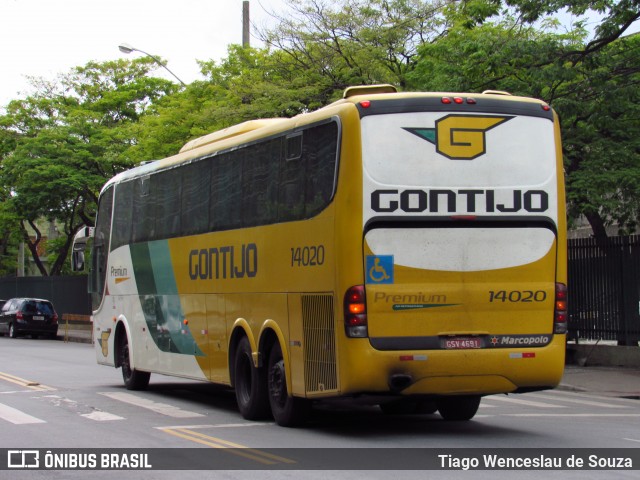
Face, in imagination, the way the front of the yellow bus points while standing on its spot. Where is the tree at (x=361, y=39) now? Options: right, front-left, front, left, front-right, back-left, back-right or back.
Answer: front-right

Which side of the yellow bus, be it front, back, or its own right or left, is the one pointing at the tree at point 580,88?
right

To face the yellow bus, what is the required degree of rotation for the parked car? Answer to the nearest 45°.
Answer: approximately 135° to its left

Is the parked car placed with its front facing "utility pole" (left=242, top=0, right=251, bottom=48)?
no

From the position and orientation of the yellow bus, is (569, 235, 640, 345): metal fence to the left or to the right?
on its right

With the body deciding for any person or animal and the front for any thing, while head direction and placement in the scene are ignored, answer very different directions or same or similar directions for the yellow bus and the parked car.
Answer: same or similar directions

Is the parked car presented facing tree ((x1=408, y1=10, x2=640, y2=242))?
no

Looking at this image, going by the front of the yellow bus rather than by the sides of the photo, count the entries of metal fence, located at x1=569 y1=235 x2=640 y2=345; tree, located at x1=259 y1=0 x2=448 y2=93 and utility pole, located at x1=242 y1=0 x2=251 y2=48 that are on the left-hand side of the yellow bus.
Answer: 0

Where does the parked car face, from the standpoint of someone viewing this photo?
facing away from the viewer and to the left of the viewer

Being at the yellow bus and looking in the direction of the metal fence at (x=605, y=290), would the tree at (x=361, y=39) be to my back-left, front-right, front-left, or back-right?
front-left

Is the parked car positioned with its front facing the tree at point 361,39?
no

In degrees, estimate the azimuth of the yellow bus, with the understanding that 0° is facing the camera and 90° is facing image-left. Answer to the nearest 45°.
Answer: approximately 135°

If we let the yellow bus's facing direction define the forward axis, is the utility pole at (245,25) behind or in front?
in front
